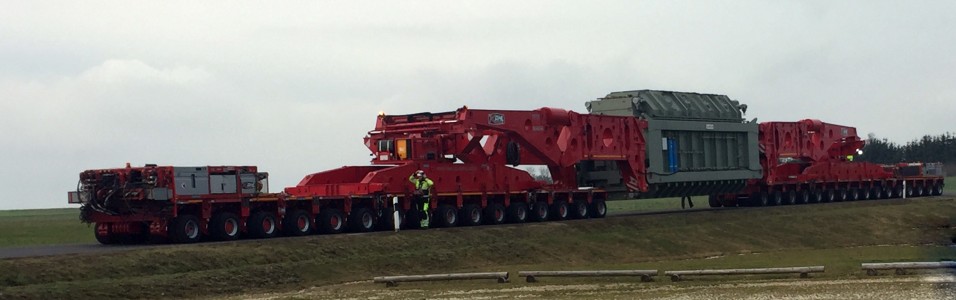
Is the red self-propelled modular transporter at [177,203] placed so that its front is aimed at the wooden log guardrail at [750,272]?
no

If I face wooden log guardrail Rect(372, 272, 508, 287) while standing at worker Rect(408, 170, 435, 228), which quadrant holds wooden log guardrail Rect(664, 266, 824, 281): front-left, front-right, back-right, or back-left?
front-left

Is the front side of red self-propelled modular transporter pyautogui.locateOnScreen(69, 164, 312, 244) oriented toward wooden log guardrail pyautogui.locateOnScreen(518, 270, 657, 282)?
no

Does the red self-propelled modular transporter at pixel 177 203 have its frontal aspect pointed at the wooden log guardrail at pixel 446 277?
no
